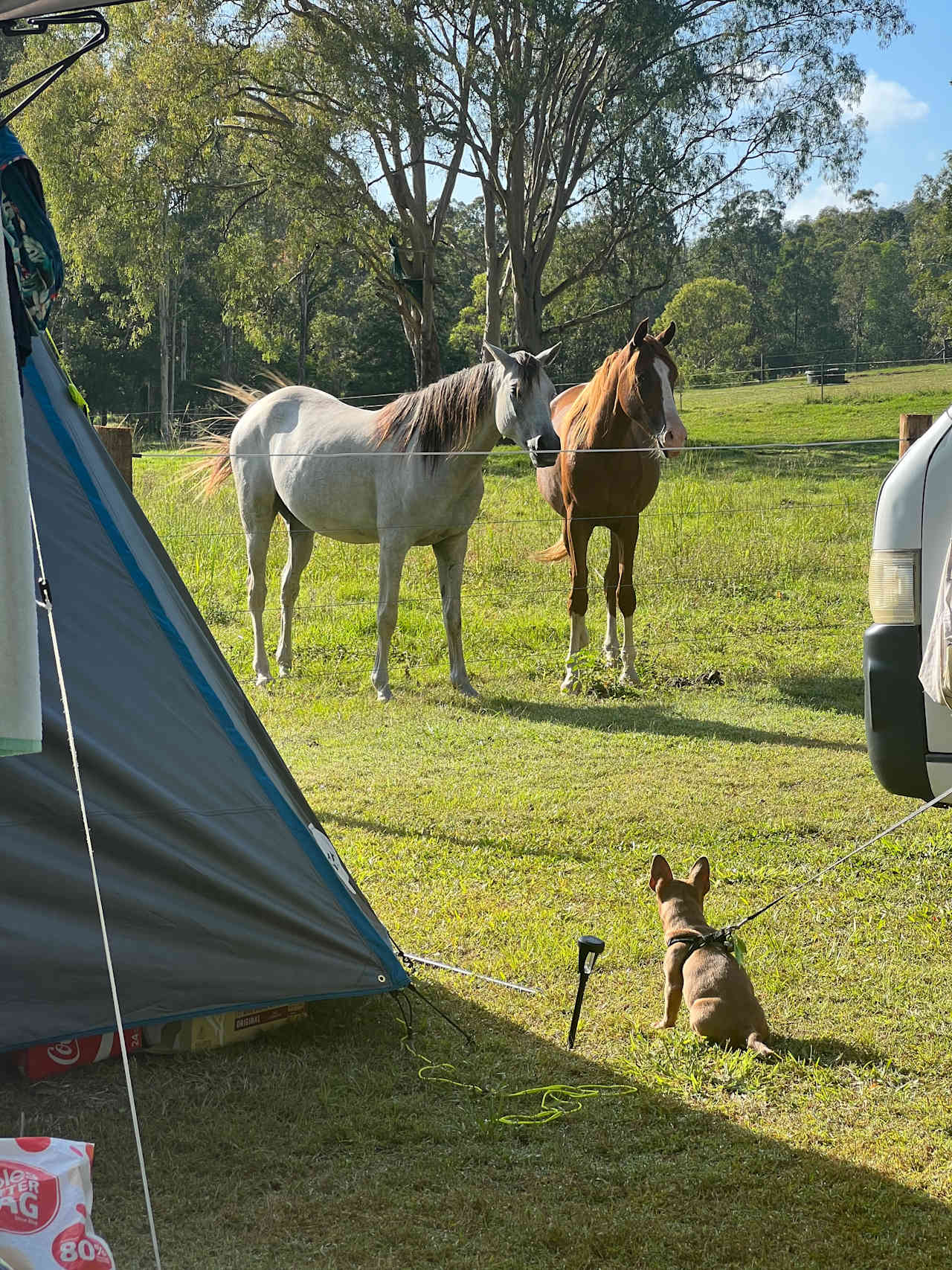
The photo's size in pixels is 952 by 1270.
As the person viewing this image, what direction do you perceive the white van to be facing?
facing to the left of the viewer

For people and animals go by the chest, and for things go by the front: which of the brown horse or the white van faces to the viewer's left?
the white van

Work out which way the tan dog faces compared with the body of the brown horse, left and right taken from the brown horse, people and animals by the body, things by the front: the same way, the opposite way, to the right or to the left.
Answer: the opposite way

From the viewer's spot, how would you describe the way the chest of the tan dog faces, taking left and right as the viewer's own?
facing away from the viewer and to the left of the viewer

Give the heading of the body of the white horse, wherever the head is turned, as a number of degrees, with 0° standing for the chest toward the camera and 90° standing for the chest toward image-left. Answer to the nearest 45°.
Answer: approximately 315°
